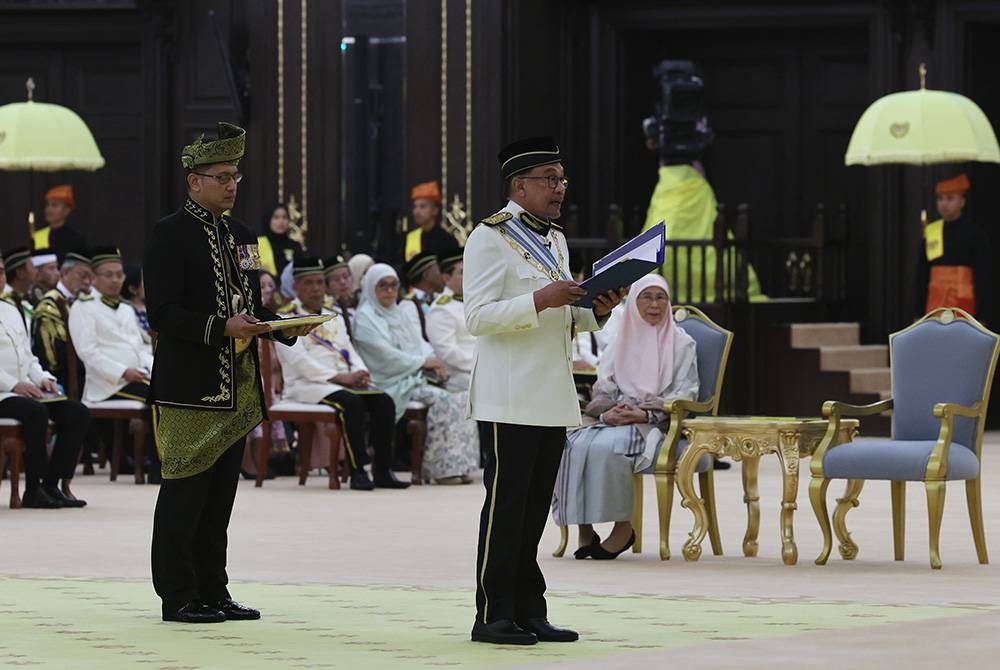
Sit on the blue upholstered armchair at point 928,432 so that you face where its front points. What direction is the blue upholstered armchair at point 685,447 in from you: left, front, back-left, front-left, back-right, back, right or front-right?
front-right

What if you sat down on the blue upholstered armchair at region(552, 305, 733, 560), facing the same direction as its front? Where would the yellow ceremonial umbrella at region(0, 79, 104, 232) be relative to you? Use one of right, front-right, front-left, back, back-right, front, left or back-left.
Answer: right

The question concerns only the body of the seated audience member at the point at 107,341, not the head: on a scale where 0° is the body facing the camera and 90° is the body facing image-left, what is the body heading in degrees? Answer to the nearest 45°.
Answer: approximately 315°

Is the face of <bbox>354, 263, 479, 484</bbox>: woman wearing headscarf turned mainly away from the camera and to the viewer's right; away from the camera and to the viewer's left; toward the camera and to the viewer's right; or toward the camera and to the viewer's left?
toward the camera and to the viewer's right

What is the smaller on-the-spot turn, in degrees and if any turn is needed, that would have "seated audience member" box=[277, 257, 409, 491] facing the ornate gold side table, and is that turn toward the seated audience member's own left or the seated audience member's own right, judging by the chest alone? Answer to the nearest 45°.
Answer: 0° — they already face it

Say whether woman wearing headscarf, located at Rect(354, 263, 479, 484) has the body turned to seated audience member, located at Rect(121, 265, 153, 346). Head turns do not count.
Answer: no

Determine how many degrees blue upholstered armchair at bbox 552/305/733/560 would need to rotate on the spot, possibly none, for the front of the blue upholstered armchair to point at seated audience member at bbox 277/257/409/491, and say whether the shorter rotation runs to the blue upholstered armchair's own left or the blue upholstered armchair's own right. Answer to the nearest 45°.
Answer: approximately 90° to the blue upholstered armchair's own right

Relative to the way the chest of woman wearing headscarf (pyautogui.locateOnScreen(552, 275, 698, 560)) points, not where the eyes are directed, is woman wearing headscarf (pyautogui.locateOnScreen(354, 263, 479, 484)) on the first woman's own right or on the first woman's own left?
on the first woman's own right

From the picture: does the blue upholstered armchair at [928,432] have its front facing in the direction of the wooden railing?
no

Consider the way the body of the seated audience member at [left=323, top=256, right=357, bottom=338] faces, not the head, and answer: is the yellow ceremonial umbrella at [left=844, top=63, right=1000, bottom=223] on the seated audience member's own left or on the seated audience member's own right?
on the seated audience member's own left

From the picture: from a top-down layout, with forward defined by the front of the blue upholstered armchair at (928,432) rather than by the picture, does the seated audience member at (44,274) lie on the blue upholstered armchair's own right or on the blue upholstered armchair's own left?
on the blue upholstered armchair's own right

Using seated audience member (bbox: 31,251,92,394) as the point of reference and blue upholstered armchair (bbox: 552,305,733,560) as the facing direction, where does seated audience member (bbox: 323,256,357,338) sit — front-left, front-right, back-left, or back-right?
front-left

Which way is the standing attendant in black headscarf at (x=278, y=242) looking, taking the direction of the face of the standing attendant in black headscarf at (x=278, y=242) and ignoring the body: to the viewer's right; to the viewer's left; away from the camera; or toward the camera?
toward the camera

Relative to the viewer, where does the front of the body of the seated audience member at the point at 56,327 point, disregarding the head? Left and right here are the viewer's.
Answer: facing the viewer and to the right of the viewer

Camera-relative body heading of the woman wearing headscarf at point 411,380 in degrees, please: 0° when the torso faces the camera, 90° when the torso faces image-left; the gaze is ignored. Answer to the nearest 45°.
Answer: approximately 315°
